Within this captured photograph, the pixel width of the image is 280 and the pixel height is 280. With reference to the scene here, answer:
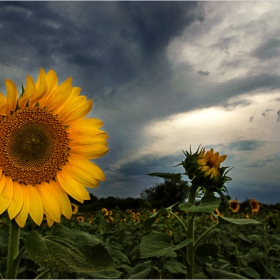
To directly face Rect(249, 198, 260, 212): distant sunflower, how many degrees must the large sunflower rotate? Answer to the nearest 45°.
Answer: approximately 135° to its left

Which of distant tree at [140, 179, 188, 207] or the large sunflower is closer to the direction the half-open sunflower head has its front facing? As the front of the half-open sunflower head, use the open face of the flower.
the large sunflower

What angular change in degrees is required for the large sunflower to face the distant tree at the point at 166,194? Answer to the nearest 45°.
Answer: approximately 180°

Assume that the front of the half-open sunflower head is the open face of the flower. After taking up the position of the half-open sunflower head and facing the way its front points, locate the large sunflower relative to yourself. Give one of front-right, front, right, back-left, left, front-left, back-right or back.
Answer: right

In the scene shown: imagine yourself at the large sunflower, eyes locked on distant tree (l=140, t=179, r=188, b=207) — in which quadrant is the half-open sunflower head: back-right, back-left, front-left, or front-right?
front-right

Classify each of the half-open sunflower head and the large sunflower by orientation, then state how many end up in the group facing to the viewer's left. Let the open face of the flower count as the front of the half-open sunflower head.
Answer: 0

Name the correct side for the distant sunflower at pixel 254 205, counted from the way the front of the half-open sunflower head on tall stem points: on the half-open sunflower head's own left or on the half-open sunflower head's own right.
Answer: on the half-open sunflower head's own left

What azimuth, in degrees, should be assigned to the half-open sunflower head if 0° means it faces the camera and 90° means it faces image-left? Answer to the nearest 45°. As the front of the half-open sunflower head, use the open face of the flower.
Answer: approximately 315°

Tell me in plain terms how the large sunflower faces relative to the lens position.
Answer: facing the viewer

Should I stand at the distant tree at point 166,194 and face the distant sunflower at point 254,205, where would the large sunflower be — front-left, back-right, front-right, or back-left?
front-right
